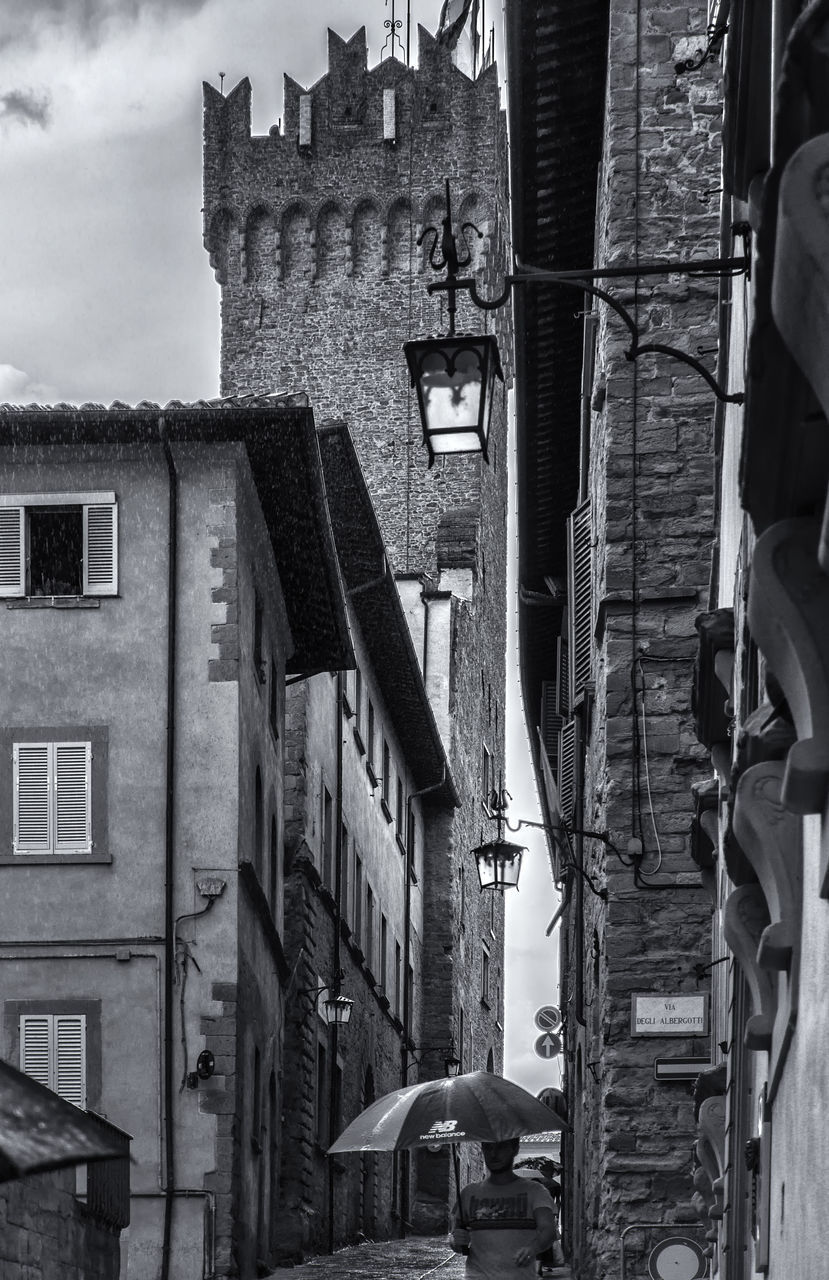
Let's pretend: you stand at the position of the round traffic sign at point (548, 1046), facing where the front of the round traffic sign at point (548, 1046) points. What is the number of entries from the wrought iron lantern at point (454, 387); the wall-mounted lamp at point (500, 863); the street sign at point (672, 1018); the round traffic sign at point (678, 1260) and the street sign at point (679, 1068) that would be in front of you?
5

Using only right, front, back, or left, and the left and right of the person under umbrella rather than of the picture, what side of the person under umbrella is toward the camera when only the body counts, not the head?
front

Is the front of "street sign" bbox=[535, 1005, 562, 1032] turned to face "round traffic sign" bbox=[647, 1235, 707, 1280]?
yes

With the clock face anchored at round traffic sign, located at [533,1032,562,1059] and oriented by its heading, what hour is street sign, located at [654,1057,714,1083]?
The street sign is roughly at 12 o'clock from the round traffic sign.

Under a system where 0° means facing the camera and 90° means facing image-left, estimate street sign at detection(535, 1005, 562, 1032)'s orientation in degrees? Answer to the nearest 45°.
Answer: approximately 0°

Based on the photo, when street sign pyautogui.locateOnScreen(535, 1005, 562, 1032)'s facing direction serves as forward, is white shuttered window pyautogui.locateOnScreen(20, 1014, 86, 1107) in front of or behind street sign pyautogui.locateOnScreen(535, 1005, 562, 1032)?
in front

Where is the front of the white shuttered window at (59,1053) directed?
toward the camera

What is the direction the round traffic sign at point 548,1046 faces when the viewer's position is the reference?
facing the viewer
